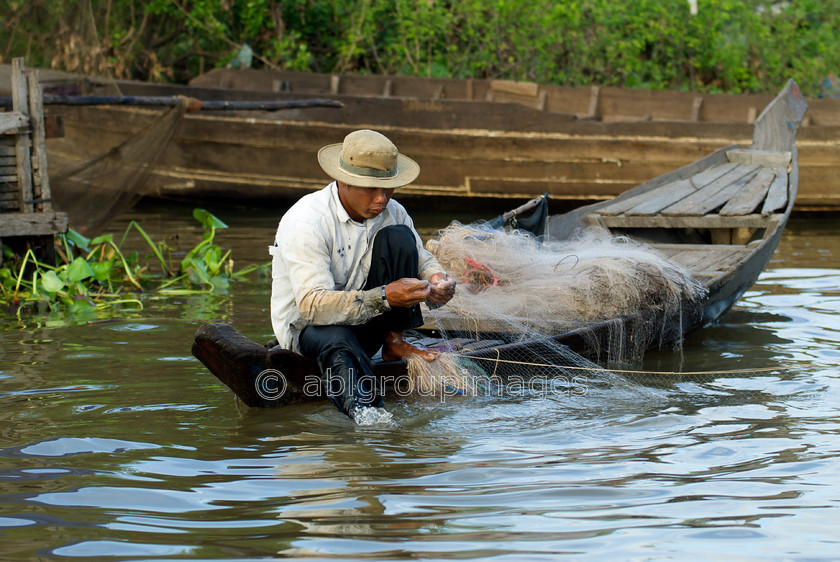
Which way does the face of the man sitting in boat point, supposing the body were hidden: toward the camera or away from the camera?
toward the camera

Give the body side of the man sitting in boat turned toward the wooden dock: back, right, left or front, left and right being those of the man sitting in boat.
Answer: back

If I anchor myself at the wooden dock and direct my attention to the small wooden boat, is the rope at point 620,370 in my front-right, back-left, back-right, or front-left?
front-right

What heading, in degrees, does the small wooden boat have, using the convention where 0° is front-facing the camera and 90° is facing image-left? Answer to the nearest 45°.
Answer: approximately 225°

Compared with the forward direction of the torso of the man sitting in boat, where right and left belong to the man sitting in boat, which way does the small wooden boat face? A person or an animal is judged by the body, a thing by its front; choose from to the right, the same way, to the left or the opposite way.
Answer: to the left

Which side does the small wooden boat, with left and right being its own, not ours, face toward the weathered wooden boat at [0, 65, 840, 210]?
left

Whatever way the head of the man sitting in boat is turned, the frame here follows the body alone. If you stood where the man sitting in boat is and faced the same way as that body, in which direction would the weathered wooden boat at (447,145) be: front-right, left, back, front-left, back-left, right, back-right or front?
back-left

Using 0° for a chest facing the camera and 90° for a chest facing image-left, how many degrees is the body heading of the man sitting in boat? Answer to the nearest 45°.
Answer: approximately 315°
